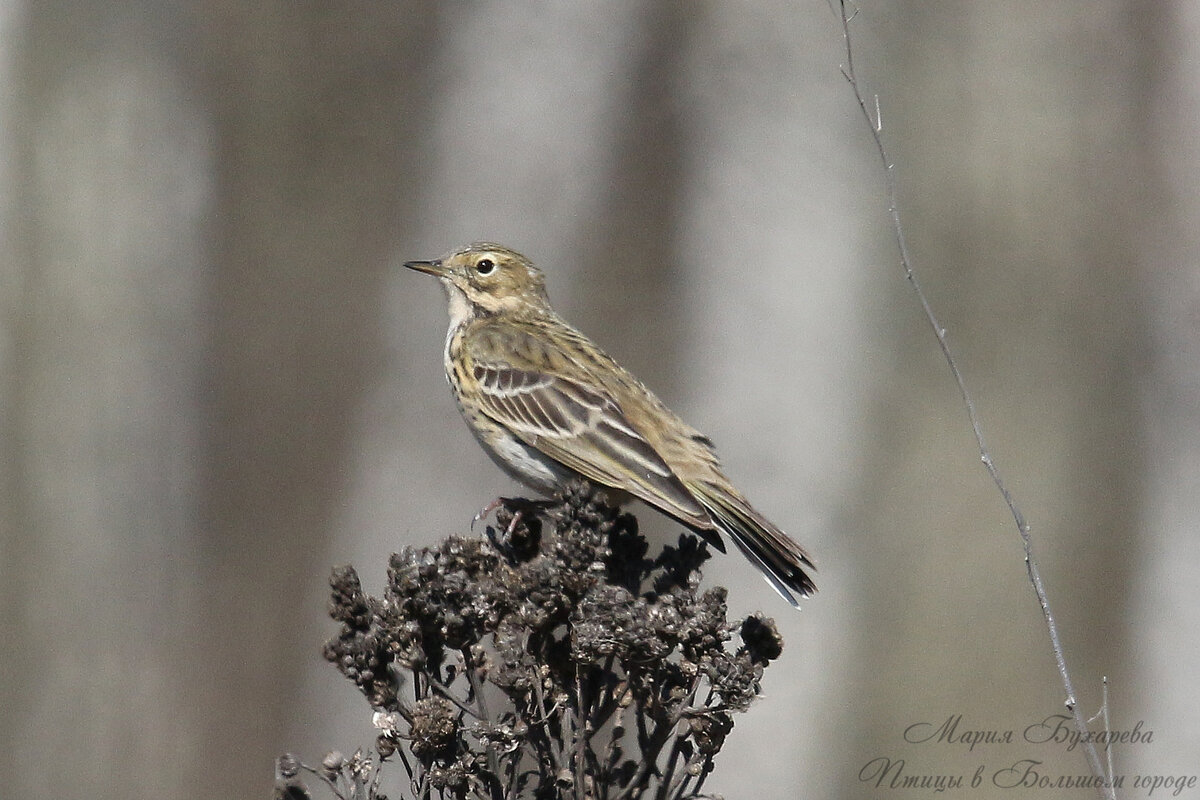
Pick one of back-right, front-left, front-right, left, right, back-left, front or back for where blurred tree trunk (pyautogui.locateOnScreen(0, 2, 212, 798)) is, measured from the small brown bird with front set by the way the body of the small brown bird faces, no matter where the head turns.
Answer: front-right

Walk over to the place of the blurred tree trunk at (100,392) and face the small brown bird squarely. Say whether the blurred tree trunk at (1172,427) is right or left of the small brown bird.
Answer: left

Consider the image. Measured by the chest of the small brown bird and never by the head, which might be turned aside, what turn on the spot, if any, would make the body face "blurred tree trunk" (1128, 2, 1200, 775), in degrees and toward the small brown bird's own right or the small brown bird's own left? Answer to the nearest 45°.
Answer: approximately 135° to the small brown bird's own right

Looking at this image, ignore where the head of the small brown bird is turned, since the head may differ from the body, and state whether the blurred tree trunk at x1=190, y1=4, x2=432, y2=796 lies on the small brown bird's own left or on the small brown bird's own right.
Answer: on the small brown bird's own right

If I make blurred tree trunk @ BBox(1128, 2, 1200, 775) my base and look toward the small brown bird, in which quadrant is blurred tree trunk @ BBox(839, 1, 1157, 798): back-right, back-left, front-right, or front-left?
front-right

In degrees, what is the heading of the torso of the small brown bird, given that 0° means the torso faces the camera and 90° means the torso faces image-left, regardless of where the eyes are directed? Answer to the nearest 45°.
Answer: approximately 90°

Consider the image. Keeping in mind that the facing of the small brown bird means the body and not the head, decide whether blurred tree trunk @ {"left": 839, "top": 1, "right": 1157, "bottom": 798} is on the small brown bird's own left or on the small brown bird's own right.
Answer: on the small brown bird's own right
